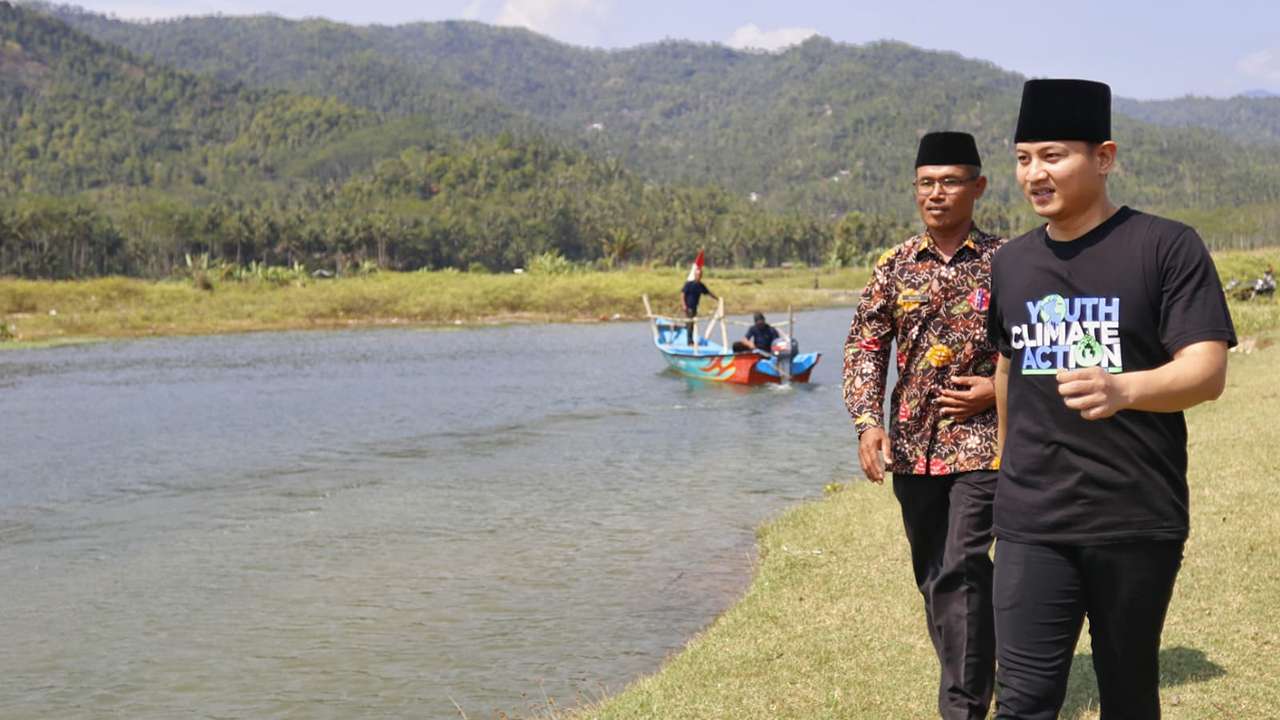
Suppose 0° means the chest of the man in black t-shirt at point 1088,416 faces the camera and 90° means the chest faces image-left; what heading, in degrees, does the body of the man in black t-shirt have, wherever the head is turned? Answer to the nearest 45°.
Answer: approximately 45°

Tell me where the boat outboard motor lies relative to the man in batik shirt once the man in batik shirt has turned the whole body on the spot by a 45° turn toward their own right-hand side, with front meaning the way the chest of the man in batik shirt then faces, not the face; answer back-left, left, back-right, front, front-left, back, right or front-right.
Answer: back-right

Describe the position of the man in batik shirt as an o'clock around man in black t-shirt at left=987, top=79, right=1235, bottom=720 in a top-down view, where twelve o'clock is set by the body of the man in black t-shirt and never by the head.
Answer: The man in batik shirt is roughly at 4 o'clock from the man in black t-shirt.

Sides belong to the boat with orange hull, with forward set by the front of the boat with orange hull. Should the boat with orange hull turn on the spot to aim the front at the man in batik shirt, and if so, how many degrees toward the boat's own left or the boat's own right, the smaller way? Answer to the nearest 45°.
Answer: approximately 135° to the boat's own left

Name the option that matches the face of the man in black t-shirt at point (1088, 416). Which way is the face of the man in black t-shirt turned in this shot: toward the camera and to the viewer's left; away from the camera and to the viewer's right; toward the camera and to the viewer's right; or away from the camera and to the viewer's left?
toward the camera and to the viewer's left

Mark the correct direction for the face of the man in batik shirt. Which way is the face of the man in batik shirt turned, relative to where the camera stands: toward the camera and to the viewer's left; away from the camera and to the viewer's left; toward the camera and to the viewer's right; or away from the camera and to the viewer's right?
toward the camera and to the viewer's left

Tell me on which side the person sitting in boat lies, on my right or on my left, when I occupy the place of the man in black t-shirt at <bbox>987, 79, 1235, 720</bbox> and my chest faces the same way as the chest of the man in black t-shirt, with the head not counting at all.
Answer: on my right

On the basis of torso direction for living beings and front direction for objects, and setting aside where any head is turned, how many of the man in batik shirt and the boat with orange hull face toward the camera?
1

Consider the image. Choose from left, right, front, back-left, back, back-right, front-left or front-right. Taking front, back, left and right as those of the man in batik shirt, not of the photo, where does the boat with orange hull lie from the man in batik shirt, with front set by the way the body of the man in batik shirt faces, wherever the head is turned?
back
